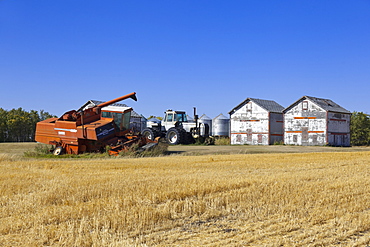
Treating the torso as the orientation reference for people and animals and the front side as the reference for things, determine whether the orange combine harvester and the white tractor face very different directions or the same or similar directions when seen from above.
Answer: same or similar directions

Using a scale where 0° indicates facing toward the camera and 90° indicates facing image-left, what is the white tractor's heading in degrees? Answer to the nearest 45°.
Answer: approximately 315°

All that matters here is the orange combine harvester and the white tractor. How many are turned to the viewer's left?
0

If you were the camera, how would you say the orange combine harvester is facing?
facing the viewer and to the right of the viewer

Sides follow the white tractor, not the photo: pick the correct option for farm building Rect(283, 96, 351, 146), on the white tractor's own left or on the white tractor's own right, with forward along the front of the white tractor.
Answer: on the white tractor's own left

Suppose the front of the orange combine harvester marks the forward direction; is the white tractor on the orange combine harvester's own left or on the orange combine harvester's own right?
on the orange combine harvester's own left
